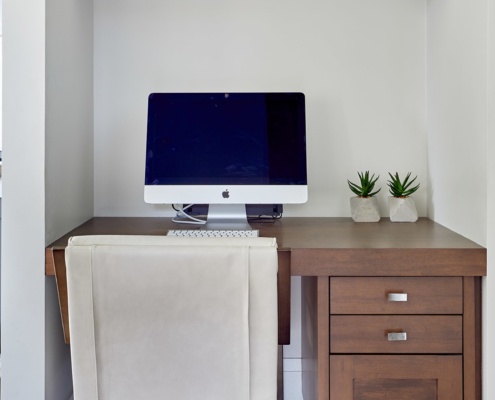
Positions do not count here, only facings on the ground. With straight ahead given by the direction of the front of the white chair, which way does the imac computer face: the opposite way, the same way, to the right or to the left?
the opposite way

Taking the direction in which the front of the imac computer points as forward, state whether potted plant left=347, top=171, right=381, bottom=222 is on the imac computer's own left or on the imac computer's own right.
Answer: on the imac computer's own left

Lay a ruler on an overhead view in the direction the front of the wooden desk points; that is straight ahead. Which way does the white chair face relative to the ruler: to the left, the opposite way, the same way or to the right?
the opposite way

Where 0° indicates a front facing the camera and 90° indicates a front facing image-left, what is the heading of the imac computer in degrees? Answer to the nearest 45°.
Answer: approximately 0°

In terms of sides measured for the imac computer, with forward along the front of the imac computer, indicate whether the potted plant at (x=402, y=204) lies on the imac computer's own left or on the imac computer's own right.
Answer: on the imac computer's own left

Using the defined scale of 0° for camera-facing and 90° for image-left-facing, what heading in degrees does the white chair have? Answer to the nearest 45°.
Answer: approximately 180°

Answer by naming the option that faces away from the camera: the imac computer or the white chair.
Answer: the white chair

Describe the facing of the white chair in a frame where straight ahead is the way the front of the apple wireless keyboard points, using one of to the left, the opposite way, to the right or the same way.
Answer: the opposite way

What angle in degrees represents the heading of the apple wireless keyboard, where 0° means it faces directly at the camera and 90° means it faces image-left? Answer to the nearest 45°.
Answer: approximately 0°

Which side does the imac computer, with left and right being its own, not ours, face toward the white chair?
front
